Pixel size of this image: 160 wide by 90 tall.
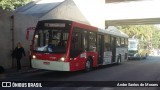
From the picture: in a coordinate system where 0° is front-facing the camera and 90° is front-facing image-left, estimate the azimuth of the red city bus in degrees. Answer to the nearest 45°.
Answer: approximately 45°
